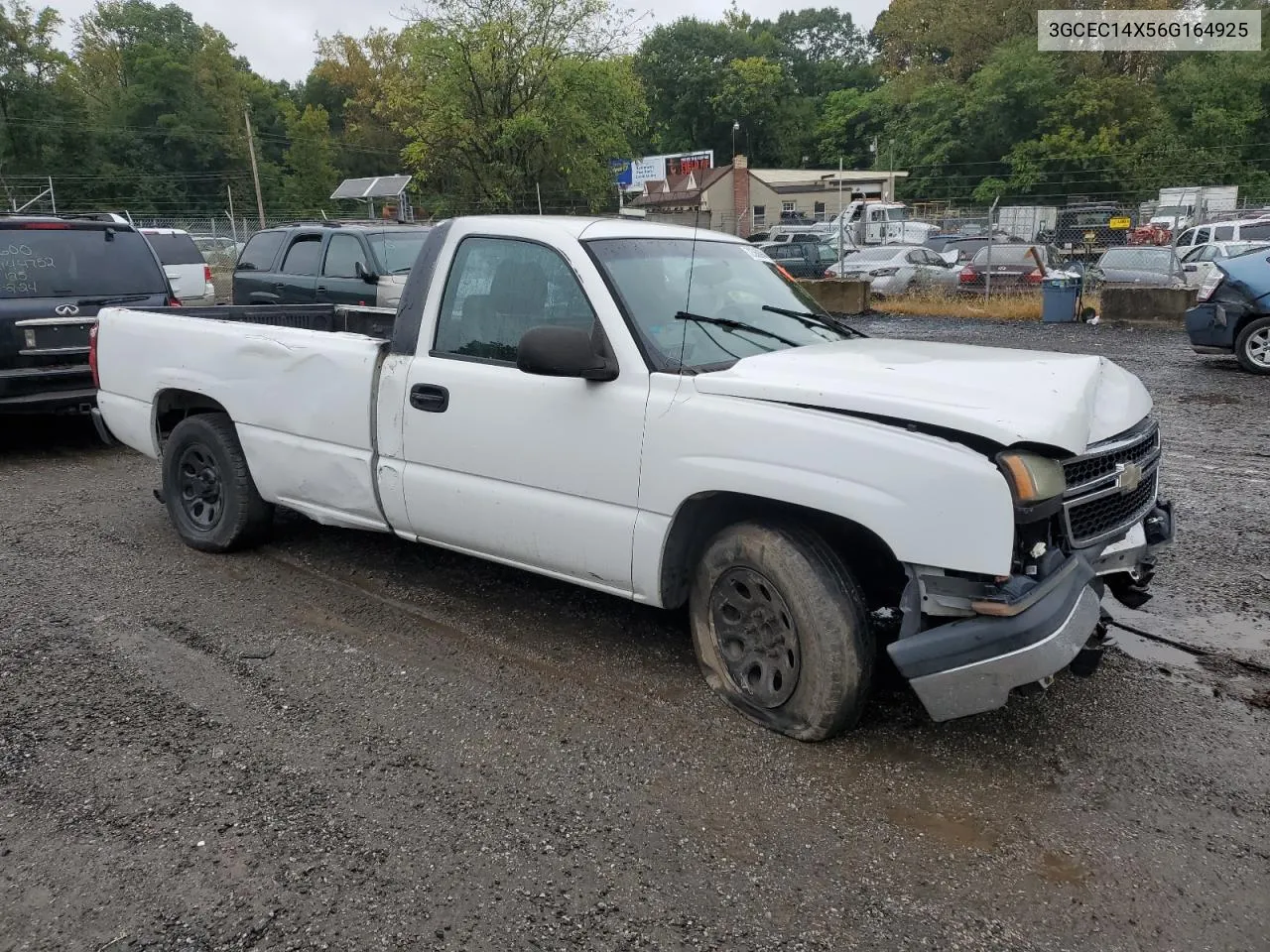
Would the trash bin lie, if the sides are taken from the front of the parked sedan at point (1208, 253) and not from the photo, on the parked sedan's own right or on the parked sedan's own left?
on the parked sedan's own left

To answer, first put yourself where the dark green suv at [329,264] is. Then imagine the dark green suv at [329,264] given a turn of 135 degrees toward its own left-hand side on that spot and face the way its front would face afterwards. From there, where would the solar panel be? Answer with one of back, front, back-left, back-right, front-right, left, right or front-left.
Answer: front

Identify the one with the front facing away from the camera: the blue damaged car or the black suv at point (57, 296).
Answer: the black suv

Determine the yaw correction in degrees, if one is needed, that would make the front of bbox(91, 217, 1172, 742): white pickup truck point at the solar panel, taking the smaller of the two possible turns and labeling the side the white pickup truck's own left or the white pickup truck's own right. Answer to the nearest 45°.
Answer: approximately 135° to the white pickup truck's own left

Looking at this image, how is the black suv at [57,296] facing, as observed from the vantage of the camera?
facing away from the viewer

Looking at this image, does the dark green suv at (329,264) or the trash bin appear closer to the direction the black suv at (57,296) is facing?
the dark green suv

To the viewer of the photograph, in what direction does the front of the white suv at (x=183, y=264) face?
facing away from the viewer
